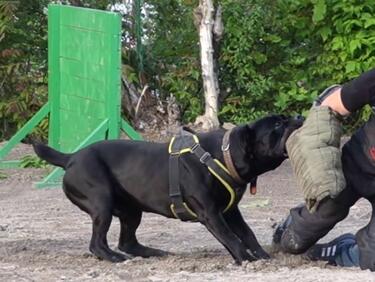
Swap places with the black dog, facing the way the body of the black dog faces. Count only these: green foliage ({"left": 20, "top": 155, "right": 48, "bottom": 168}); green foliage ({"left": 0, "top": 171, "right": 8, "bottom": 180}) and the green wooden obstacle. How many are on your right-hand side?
0

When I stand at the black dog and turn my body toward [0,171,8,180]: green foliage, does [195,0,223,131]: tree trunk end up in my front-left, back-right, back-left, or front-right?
front-right

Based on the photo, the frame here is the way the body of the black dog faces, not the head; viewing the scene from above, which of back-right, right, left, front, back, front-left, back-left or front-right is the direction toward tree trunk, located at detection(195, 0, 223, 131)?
left

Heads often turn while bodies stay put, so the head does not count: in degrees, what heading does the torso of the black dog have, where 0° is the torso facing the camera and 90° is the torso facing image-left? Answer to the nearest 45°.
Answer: approximately 270°

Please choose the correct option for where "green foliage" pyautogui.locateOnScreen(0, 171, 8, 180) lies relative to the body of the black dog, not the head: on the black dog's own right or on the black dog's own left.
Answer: on the black dog's own left

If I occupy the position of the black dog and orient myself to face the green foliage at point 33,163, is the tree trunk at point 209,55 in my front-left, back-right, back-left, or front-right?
front-right

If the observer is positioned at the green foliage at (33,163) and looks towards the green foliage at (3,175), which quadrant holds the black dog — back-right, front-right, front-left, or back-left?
front-left

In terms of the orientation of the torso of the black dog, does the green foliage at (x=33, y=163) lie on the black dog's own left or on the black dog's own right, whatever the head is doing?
on the black dog's own left

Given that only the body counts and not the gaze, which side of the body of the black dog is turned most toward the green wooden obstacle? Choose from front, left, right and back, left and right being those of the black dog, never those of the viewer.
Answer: left

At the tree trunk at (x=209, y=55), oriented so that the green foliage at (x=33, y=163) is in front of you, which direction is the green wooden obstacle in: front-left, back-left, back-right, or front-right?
front-left
